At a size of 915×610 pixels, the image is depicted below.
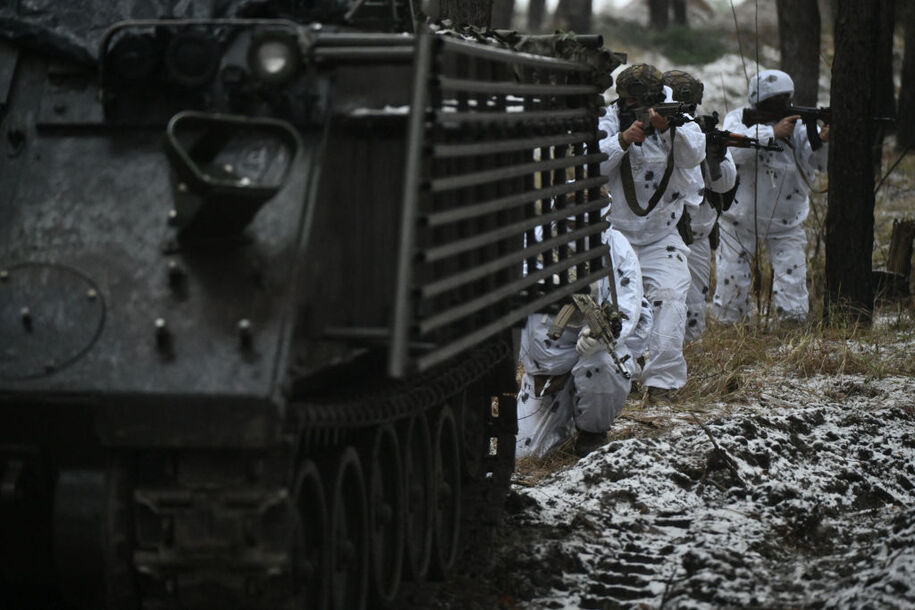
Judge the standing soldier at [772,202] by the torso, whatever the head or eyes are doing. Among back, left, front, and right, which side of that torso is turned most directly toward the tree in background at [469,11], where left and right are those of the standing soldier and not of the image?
right

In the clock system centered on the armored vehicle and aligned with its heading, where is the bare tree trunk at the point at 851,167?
The bare tree trunk is roughly at 7 o'clock from the armored vehicle.

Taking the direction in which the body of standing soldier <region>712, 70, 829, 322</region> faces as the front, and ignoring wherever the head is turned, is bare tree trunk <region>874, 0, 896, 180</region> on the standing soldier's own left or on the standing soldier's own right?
on the standing soldier's own left

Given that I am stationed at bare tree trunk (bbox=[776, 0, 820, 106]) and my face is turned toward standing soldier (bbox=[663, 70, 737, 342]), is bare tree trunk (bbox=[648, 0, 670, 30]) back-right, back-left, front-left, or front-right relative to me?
back-right

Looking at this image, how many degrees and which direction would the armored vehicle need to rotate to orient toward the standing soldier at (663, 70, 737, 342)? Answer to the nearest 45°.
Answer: approximately 135° to its left

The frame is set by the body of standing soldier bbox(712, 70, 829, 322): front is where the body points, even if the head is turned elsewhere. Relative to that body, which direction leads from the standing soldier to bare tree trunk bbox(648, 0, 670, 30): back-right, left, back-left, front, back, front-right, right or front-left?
back-left

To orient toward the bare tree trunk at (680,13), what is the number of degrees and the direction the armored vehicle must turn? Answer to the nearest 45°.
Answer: approximately 180°

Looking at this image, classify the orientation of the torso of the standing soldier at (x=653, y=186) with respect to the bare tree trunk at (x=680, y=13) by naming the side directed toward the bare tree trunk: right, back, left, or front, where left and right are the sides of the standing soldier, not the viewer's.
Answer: back

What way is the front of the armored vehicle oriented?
toward the camera

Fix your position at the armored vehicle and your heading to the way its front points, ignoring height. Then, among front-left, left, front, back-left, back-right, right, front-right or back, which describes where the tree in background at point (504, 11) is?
back

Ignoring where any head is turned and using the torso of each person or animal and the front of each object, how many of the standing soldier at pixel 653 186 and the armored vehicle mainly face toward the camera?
2

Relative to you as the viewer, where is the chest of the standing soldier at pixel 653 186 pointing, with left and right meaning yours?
facing the viewer
